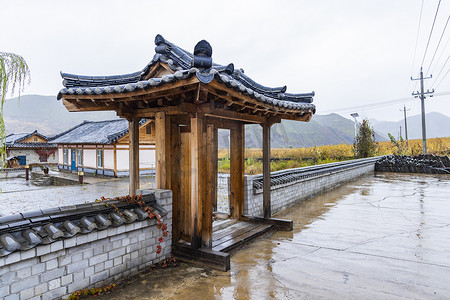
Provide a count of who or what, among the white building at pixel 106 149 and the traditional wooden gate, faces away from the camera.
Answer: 0

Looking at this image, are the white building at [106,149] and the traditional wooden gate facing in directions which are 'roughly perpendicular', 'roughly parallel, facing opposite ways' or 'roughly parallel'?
roughly perpendicular

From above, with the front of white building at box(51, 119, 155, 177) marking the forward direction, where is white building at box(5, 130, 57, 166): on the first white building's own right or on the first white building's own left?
on the first white building's own right

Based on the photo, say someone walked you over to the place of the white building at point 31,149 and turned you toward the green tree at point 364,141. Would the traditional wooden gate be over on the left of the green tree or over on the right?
right

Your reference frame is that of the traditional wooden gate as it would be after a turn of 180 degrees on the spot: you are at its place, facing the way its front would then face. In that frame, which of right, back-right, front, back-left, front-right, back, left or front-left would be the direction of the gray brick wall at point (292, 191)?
right

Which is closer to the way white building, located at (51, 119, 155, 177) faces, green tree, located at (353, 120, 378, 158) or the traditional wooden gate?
the traditional wooden gate

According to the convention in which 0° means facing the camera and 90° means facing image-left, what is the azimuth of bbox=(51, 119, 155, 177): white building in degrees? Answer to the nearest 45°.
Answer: approximately 45°

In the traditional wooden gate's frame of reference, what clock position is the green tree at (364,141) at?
The green tree is roughly at 9 o'clock from the traditional wooden gate.
